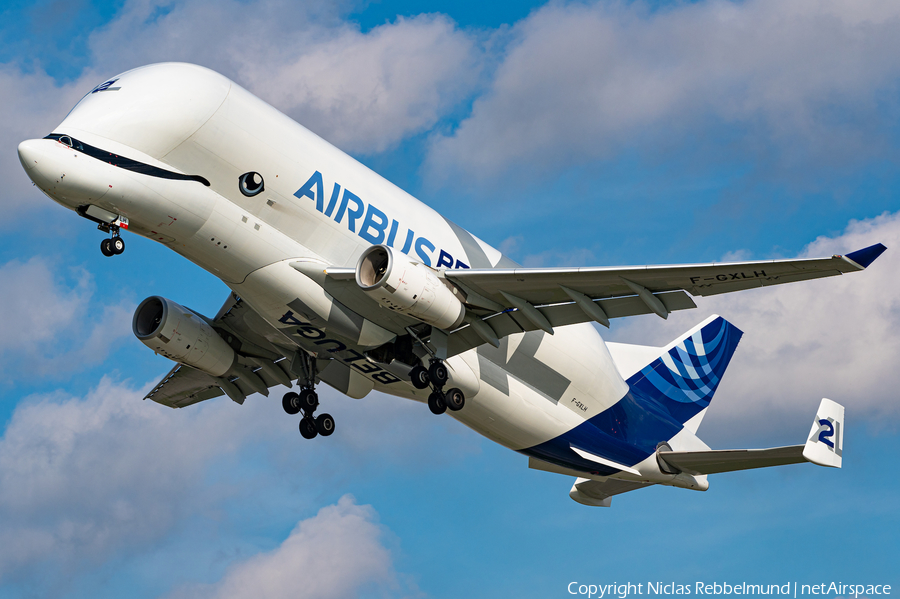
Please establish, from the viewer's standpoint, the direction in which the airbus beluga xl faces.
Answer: facing the viewer and to the left of the viewer
